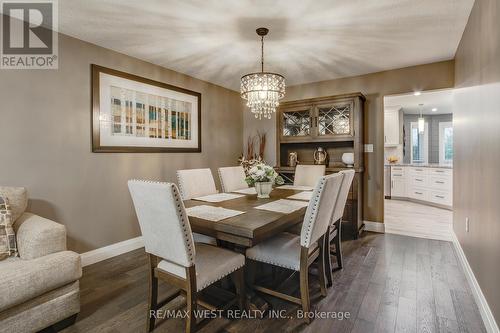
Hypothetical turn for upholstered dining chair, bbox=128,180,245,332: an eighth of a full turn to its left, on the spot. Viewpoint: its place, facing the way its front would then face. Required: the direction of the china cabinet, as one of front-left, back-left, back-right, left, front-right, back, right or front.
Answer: front-right

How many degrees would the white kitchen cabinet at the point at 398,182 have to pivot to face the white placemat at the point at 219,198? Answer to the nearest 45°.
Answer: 0° — it already faces it

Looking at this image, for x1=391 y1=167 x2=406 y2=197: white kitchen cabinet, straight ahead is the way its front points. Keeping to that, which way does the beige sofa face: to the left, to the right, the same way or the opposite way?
to the left

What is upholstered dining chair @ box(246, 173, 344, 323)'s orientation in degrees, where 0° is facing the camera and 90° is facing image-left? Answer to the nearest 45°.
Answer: approximately 135°

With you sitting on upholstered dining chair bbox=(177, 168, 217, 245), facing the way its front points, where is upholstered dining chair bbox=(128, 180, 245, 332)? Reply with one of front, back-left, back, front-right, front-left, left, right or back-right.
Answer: front-right

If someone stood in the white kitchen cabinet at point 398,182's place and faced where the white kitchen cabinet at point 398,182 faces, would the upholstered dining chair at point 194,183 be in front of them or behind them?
in front

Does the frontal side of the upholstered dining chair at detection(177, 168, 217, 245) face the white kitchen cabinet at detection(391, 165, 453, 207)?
no

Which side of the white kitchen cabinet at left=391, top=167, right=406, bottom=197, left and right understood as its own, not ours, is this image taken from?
front

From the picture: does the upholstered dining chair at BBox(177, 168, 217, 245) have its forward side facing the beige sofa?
no

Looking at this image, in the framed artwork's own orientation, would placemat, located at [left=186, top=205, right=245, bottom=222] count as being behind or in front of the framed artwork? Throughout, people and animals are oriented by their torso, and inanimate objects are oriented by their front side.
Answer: in front

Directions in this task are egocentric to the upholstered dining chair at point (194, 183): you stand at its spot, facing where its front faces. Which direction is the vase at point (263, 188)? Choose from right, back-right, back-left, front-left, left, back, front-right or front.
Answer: front

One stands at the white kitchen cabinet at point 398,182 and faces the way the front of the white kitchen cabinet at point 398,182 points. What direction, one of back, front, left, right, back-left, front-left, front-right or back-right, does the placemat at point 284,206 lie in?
front

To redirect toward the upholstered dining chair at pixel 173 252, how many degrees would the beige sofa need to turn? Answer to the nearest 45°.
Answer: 0° — it already faces it

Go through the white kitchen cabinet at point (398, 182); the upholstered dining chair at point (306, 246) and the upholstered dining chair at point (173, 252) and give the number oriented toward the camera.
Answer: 1

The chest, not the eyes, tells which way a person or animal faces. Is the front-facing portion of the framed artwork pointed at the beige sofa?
no

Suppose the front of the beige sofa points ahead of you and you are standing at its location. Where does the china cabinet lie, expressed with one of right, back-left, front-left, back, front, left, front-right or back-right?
front-left

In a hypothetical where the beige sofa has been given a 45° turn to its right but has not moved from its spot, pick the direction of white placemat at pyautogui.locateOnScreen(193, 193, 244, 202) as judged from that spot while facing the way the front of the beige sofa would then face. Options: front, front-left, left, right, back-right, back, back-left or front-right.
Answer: left

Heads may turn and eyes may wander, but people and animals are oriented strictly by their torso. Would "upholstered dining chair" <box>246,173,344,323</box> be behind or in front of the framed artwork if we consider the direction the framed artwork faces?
in front

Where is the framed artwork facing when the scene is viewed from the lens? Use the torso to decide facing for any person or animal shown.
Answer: facing the viewer and to the right of the viewer

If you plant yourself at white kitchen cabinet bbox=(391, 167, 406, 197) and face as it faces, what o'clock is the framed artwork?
The framed artwork is roughly at 1 o'clock from the white kitchen cabinet.

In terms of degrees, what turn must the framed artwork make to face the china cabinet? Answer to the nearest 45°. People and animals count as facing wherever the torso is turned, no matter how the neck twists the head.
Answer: approximately 45° to its left
